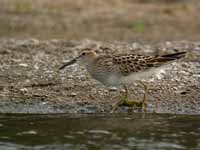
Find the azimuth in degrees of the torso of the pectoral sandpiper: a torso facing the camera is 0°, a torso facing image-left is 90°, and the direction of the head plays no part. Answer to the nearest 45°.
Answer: approximately 90°
